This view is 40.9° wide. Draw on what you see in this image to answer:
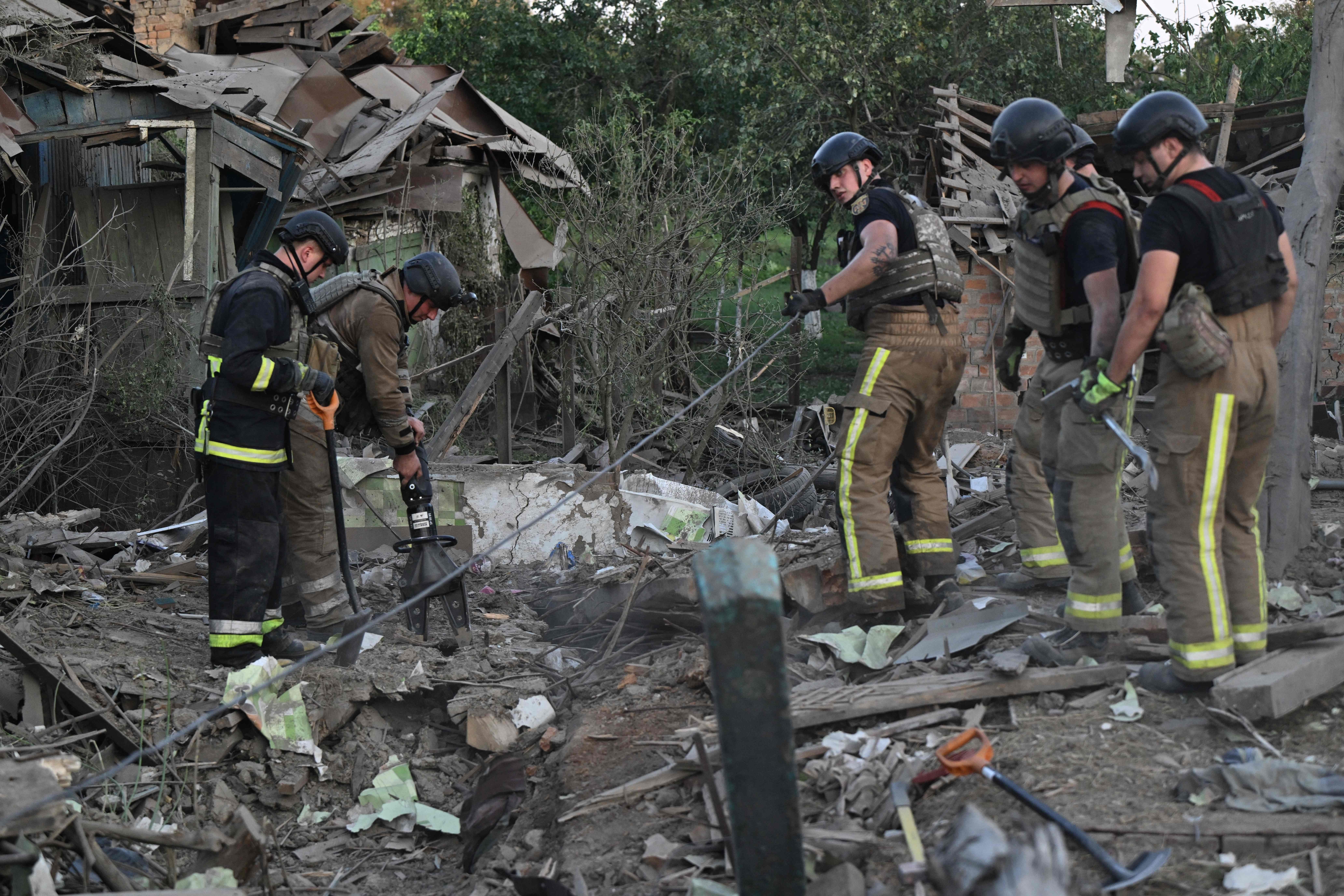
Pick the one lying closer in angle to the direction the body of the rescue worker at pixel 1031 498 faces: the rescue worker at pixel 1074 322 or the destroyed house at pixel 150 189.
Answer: the destroyed house

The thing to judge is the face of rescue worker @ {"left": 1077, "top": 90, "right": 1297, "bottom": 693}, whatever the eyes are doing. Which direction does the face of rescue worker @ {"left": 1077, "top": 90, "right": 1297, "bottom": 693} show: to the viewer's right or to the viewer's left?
to the viewer's left

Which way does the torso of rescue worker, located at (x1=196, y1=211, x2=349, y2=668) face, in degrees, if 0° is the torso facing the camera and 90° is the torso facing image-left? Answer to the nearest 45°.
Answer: approximately 270°

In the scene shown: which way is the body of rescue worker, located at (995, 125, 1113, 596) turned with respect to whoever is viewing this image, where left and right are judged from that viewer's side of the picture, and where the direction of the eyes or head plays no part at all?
facing to the left of the viewer

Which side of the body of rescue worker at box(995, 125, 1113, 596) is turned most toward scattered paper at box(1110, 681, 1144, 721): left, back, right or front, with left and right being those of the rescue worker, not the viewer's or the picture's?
left

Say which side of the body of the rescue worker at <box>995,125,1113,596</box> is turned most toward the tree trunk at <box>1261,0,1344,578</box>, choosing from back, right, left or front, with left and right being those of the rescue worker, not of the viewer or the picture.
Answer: back

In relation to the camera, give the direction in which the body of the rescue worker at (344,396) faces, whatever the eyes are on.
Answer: to the viewer's right

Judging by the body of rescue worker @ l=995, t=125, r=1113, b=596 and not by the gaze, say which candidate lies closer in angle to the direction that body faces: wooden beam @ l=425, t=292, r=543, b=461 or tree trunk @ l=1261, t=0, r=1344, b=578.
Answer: the wooden beam
